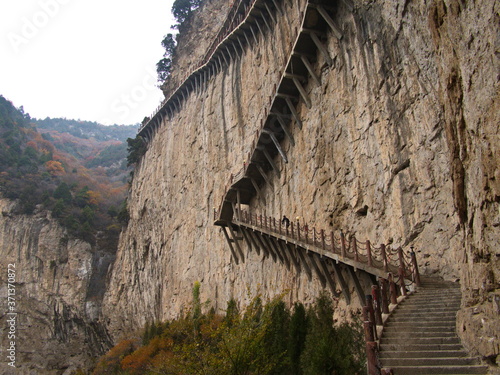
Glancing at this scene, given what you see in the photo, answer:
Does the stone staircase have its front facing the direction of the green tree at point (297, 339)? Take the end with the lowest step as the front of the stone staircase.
no

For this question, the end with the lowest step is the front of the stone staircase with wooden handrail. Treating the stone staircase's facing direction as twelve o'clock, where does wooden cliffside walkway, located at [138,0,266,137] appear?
The wooden cliffside walkway is roughly at 5 o'clock from the stone staircase with wooden handrail.

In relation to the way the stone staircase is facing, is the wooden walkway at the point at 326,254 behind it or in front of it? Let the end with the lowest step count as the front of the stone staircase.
behind

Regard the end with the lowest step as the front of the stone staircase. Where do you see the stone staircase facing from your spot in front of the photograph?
facing the viewer
